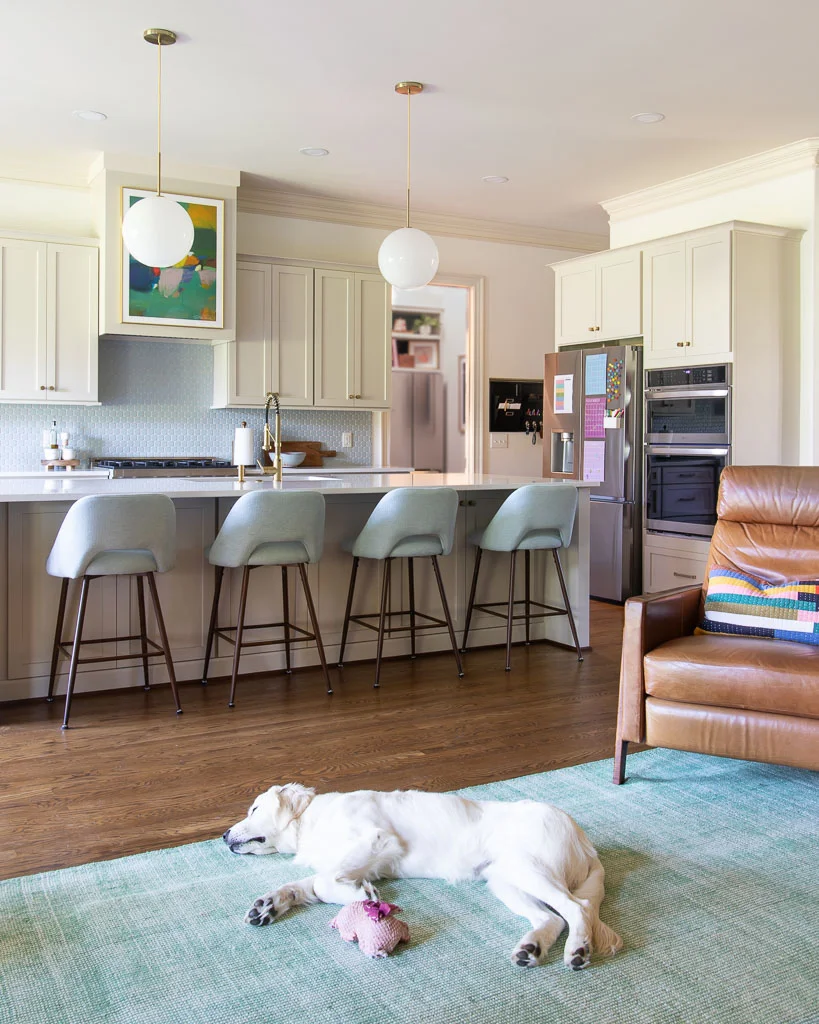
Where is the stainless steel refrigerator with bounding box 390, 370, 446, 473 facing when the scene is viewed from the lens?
facing the viewer

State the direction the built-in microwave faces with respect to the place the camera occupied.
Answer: facing the viewer and to the left of the viewer

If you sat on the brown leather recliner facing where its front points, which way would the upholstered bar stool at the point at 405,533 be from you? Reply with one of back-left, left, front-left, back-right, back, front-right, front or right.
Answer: right

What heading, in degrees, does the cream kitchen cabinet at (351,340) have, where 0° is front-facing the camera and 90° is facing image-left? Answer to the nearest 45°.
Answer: approximately 0°

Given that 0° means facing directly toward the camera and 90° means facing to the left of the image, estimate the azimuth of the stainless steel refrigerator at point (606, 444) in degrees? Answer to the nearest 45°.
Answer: approximately 45°

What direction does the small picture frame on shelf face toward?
toward the camera

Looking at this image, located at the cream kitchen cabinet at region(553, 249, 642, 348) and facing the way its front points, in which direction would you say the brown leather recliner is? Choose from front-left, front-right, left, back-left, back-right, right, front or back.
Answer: front-left

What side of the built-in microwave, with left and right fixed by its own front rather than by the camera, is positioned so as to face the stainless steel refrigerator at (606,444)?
right

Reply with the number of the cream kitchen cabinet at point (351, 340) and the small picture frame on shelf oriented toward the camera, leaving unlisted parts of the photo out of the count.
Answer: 2

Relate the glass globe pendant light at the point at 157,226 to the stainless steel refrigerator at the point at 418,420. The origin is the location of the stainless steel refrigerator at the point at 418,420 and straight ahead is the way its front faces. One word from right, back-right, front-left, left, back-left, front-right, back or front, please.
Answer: front
